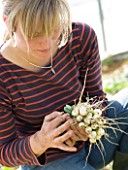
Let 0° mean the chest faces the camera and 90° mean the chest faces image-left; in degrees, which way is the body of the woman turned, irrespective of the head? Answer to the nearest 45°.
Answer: approximately 315°
